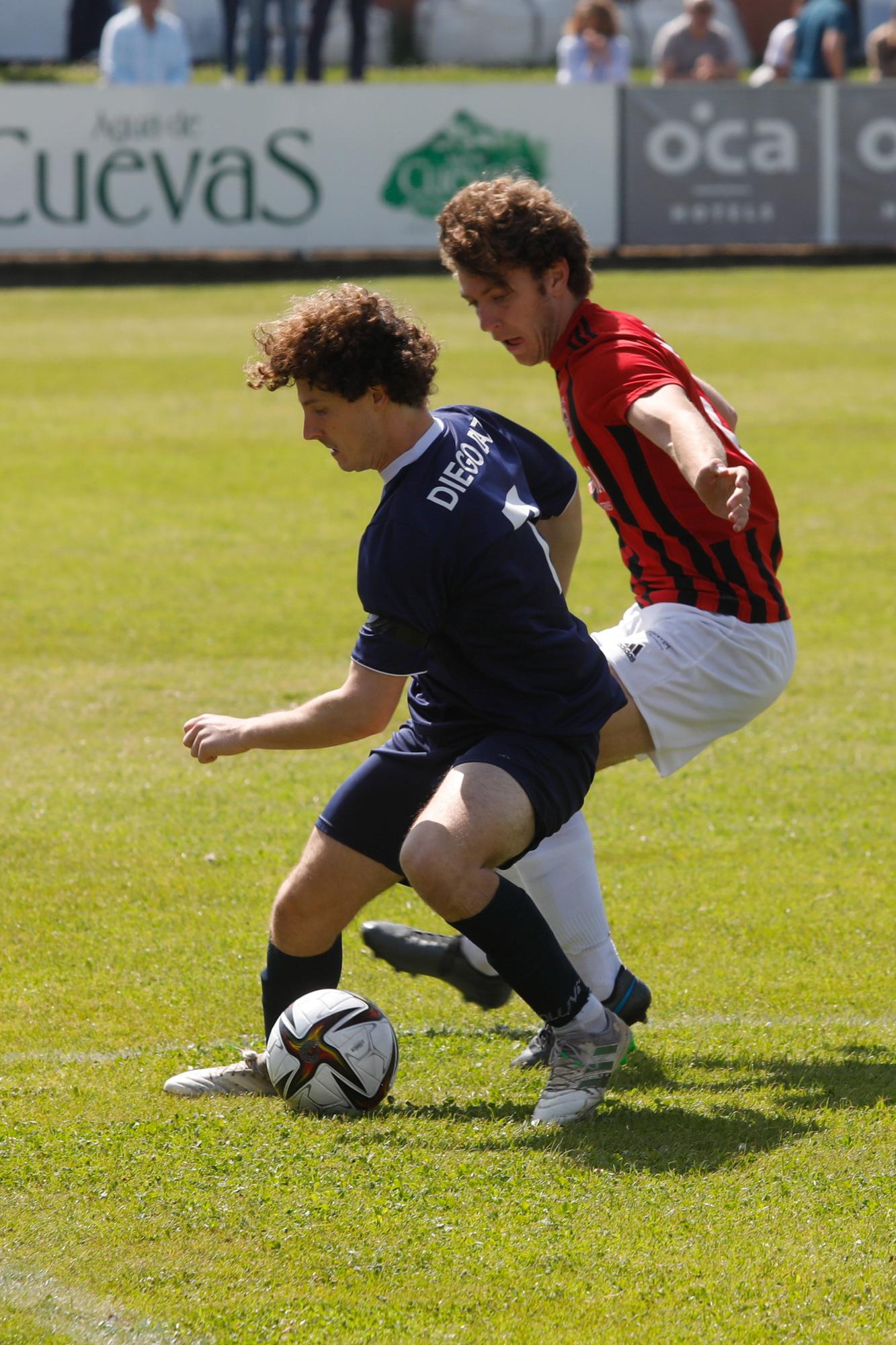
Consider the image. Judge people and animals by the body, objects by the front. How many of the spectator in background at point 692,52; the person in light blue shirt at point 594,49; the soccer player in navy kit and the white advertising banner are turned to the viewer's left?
1

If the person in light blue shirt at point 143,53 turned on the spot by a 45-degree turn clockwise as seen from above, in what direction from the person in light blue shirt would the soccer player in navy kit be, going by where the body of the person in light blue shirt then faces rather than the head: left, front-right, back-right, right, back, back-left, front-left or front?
front-left

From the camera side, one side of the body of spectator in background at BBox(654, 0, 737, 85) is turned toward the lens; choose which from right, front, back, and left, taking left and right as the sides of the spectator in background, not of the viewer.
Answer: front

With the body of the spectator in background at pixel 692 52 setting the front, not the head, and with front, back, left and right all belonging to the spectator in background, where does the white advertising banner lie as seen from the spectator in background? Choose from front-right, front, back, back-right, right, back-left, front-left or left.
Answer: front-right

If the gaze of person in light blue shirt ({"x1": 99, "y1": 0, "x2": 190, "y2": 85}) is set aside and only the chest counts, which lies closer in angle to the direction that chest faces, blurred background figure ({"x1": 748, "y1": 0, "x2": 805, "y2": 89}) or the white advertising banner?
the white advertising banner

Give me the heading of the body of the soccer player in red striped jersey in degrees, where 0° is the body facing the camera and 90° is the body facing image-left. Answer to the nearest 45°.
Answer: approximately 90°

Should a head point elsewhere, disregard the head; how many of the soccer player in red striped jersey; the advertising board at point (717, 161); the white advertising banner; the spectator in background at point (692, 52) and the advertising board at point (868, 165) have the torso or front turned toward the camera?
4

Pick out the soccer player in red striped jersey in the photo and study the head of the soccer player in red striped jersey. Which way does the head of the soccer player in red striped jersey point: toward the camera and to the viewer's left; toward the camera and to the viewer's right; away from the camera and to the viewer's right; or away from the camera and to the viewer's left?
toward the camera and to the viewer's left

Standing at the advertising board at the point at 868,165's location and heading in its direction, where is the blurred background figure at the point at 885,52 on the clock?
The blurred background figure is roughly at 6 o'clock from the advertising board.

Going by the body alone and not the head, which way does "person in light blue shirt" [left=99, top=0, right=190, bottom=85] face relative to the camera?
toward the camera

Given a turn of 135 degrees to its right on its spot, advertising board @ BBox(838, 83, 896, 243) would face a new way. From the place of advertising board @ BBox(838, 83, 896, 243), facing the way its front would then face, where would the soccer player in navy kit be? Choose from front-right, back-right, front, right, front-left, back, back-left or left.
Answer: back-left

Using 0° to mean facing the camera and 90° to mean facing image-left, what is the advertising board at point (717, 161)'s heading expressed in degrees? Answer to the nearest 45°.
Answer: approximately 0°

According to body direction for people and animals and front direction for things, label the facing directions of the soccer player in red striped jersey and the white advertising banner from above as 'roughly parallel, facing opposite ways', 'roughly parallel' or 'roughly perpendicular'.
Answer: roughly perpendicular

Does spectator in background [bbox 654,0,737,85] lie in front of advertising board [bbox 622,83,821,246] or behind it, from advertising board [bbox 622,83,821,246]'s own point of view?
behind

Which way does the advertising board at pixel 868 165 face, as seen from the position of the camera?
facing the viewer

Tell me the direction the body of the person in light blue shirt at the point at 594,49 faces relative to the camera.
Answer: toward the camera
